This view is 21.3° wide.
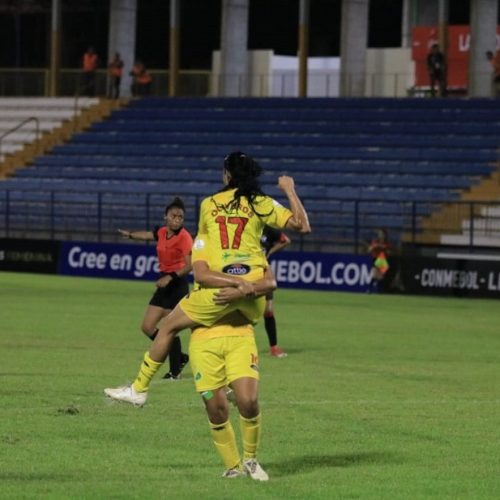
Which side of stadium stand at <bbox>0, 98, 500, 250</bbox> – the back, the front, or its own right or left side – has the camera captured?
front

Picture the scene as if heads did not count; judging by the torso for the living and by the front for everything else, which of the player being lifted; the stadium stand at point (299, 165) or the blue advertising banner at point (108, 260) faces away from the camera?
the player being lifted

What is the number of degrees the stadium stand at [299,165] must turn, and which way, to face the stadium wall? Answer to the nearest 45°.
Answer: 0° — it already faces it

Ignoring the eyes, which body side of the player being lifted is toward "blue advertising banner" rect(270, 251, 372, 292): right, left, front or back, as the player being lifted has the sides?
front

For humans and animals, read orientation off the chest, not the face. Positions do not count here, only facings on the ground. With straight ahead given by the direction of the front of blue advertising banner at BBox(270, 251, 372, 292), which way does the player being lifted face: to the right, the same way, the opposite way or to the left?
the opposite way

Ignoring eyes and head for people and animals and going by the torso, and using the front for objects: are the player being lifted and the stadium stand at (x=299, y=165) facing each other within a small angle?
yes

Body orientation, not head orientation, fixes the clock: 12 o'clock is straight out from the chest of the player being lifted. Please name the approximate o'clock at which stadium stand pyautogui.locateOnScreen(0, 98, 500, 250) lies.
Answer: The stadium stand is roughly at 12 o'clock from the player being lifted.

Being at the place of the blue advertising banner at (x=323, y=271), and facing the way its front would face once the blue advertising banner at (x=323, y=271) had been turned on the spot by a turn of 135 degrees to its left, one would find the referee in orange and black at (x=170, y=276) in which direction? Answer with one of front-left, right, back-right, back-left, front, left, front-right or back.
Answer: back-right

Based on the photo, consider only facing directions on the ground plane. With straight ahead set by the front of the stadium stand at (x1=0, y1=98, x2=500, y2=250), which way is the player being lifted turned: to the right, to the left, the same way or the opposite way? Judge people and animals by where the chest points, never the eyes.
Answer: the opposite way

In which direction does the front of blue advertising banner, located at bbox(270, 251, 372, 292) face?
toward the camera

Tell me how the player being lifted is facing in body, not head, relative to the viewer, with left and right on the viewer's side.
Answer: facing away from the viewer

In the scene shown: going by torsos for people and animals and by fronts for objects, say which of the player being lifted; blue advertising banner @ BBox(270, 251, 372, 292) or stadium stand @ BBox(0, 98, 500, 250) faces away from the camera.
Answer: the player being lifted

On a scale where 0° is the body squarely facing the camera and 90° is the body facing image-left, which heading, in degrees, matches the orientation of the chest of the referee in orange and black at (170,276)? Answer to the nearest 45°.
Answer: approximately 45°

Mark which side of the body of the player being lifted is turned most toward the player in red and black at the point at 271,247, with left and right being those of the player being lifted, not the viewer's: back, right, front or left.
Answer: front

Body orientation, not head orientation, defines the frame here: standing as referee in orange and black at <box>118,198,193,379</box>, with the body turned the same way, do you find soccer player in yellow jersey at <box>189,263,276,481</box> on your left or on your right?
on your left
